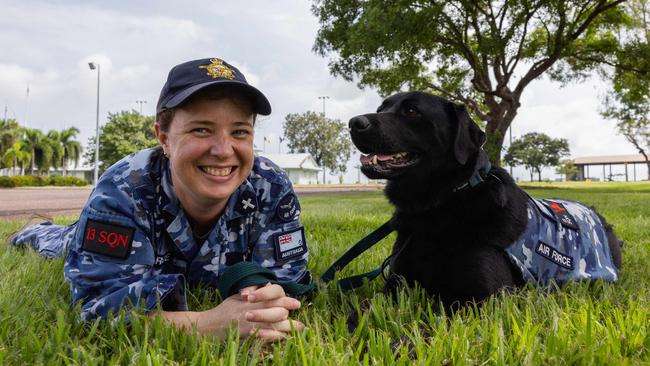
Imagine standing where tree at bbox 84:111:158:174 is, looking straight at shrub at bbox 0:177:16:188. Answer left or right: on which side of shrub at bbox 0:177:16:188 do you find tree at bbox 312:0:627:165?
left

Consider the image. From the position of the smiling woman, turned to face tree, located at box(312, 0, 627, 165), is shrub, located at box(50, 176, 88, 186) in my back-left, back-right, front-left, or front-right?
front-left

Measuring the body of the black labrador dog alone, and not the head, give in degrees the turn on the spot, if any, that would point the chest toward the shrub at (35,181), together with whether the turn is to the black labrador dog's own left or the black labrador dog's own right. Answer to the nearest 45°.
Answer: approximately 90° to the black labrador dog's own right

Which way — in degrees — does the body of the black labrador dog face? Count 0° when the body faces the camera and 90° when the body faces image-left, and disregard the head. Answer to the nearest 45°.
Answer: approximately 45°

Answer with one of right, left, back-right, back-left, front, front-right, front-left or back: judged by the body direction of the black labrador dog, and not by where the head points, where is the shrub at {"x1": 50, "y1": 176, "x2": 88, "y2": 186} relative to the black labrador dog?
right

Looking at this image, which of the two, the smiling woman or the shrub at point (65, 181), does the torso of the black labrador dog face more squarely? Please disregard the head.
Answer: the smiling woman

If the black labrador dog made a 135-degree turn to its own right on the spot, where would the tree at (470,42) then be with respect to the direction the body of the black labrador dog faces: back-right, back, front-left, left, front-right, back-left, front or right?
front

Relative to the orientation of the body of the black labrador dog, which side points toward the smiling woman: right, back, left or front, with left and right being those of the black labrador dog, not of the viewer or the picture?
front

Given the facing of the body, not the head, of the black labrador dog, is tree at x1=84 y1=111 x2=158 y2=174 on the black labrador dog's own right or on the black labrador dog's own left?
on the black labrador dog's own right

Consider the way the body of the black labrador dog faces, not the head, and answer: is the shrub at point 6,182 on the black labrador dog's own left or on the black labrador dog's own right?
on the black labrador dog's own right

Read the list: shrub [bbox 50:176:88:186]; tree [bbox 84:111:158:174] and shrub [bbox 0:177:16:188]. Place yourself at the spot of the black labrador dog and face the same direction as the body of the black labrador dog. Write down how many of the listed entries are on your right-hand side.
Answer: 3
